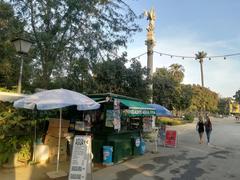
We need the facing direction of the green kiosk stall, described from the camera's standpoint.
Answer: facing the viewer and to the right of the viewer

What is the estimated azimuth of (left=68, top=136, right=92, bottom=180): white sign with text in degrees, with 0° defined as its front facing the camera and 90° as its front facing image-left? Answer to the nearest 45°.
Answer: approximately 0°

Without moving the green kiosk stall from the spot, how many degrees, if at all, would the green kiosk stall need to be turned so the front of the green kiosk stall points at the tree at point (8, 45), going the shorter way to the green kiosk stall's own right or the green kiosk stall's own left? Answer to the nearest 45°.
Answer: approximately 180°
